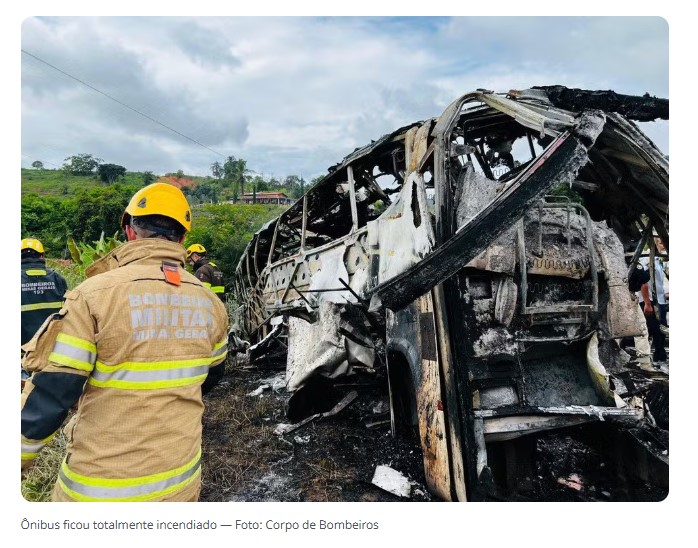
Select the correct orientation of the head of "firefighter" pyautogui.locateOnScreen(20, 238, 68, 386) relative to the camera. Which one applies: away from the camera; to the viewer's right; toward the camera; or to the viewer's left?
away from the camera

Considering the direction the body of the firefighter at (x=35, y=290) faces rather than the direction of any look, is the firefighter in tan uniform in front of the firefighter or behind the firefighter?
behind

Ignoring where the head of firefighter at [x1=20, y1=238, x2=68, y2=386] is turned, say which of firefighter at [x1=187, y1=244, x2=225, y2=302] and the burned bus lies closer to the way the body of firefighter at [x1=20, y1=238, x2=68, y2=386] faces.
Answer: the firefighter

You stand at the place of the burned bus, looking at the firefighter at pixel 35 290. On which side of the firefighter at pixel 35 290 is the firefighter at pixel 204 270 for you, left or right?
right
